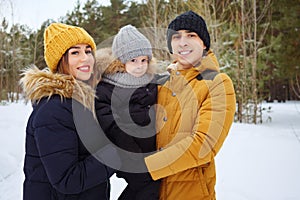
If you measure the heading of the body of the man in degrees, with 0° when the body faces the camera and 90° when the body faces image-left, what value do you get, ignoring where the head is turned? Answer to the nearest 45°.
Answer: approximately 45°

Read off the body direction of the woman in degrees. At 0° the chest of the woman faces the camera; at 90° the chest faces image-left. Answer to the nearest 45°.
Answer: approximately 270°

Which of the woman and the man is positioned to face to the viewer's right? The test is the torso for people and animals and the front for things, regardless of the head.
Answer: the woman

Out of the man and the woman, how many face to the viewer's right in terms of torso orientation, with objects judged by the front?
1
